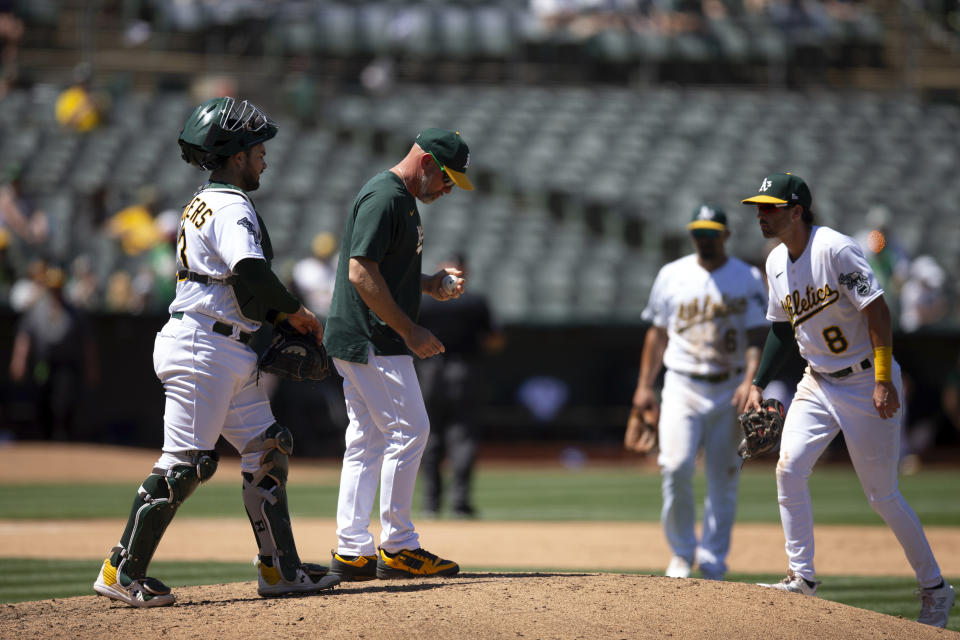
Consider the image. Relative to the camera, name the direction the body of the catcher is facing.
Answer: to the viewer's right

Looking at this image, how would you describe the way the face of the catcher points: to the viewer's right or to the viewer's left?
to the viewer's right

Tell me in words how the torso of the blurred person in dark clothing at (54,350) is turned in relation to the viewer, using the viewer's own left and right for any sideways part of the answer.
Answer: facing the viewer

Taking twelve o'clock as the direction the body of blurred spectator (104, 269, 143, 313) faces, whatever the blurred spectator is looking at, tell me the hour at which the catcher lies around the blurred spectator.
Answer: The catcher is roughly at 12 o'clock from the blurred spectator.

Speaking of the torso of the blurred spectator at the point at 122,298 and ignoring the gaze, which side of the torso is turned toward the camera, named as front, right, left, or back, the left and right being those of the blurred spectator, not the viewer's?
front

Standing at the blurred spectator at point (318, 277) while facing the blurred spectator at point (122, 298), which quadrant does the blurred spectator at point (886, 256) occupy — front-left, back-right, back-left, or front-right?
back-right
